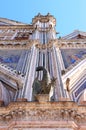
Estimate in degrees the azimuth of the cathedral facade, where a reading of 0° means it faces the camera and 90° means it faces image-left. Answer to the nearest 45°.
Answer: approximately 0°
